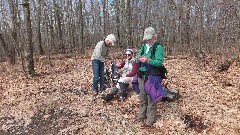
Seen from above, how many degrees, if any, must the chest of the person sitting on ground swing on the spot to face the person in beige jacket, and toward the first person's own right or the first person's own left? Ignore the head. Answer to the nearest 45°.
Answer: approximately 90° to the first person's own right

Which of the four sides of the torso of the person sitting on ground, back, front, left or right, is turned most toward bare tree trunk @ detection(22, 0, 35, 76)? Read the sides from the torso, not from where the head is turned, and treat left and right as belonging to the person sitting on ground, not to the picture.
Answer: right

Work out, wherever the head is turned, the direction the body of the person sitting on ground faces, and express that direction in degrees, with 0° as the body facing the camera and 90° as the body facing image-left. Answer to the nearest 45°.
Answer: approximately 45°
